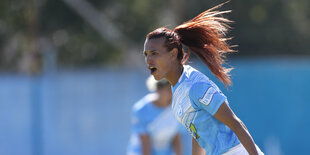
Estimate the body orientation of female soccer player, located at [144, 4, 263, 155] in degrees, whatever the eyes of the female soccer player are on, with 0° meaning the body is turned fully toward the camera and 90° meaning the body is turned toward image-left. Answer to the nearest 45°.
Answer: approximately 45°

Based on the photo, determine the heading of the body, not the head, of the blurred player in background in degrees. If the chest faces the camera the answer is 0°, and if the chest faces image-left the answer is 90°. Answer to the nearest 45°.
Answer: approximately 315°

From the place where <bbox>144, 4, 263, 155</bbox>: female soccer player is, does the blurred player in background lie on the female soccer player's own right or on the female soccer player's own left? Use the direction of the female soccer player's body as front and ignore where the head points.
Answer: on the female soccer player's own right
